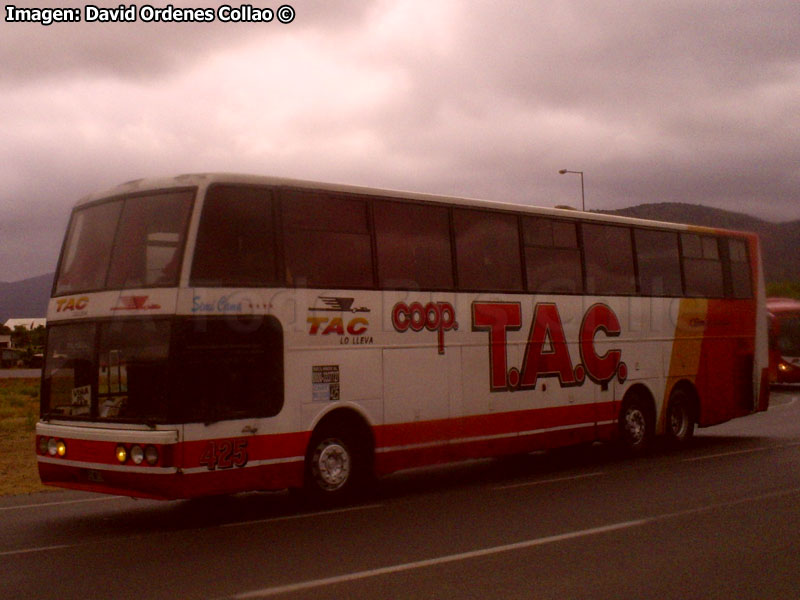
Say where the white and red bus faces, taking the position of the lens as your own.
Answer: facing the viewer and to the left of the viewer
